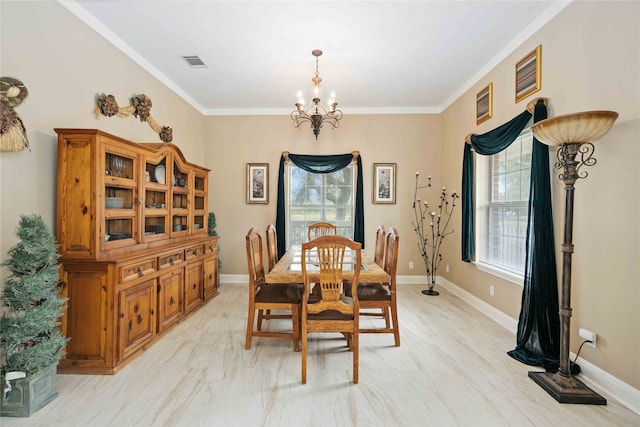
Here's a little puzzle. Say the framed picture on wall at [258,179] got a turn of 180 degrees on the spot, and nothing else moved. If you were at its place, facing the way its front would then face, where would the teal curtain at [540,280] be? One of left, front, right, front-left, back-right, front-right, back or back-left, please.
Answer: back-right

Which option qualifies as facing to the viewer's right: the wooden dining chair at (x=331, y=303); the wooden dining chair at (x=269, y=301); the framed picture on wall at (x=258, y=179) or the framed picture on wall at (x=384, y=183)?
the wooden dining chair at (x=269, y=301)

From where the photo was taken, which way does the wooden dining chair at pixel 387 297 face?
to the viewer's left

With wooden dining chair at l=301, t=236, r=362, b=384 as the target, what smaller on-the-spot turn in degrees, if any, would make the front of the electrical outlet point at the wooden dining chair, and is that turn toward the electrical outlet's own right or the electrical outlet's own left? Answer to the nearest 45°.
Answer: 0° — it already faces it

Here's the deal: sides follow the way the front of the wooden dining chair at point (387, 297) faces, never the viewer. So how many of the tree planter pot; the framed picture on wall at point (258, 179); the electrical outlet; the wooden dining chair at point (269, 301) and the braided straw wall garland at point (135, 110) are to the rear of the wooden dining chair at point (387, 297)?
1

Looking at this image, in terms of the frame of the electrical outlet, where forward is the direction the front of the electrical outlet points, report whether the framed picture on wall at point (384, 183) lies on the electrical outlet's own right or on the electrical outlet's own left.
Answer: on the electrical outlet's own right

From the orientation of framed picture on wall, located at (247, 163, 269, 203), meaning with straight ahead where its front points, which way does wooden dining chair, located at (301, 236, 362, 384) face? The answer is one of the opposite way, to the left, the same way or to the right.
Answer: the opposite way

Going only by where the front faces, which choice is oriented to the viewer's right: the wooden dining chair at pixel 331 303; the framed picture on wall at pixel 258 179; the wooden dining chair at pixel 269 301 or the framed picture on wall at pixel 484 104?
the wooden dining chair at pixel 269 301

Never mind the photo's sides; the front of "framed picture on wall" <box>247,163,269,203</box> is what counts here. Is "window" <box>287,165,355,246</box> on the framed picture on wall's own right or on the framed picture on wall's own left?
on the framed picture on wall's own left

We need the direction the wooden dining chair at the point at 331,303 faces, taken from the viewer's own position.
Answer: facing away from the viewer

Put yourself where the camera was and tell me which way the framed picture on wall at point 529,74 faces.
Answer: facing the viewer and to the left of the viewer

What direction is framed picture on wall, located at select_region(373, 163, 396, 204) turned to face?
toward the camera

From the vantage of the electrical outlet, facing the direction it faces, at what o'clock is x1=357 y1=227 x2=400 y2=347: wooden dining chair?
The wooden dining chair is roughly at 1 o'clock from the electrical outlet.

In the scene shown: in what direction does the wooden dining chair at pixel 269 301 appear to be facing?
to the viewer's right

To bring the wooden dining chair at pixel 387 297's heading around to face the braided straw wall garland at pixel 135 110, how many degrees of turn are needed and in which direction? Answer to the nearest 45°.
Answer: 0° — it already faces it
